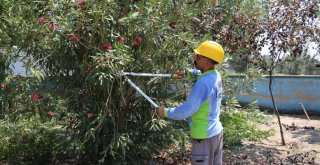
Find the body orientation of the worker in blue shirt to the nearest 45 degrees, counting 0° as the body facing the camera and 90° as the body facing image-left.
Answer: approximately 90°

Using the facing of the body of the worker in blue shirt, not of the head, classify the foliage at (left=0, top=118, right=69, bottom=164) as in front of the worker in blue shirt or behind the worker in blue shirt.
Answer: in front

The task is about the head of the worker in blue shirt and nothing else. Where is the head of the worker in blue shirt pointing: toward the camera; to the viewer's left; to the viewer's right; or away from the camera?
to the viewer's left

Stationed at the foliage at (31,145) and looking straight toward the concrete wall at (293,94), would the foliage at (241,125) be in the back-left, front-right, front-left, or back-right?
front-right

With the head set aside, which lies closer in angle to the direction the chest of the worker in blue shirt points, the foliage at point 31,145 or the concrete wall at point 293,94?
the foliage

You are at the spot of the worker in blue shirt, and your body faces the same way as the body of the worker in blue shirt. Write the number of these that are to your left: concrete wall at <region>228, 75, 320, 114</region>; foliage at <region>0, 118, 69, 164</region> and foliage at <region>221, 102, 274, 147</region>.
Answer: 0

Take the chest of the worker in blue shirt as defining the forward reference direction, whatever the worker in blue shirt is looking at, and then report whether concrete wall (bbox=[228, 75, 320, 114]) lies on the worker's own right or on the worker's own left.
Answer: on the worker's own right

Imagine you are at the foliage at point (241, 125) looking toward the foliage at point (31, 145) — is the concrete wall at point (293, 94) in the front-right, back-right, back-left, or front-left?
back-right

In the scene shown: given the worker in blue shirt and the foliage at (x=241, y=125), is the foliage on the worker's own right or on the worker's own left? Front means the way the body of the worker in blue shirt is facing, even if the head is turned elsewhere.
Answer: on the worker's own right
